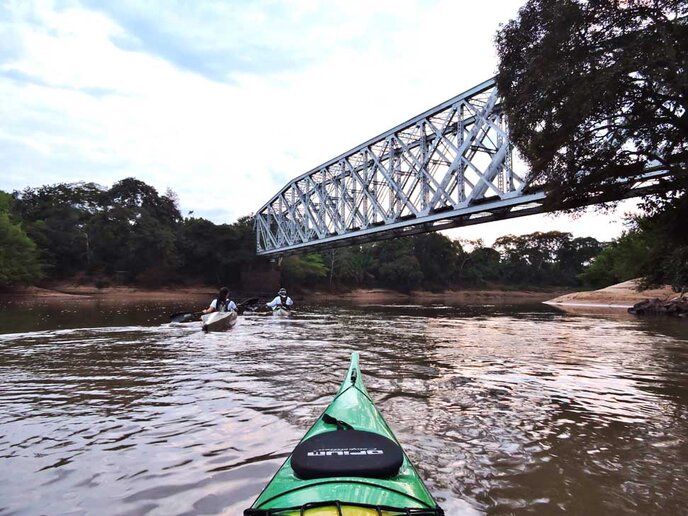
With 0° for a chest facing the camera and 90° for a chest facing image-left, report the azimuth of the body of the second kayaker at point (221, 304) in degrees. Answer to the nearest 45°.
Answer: approximately 180°

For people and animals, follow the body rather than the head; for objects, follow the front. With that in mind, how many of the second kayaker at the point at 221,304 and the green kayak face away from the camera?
2

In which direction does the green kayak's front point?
away from the camera

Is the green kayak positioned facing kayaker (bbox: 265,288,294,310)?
yes

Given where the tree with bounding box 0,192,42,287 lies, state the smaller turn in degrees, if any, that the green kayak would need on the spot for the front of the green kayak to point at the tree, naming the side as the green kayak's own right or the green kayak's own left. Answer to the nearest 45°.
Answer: approximately 45° to the green kayak's own left

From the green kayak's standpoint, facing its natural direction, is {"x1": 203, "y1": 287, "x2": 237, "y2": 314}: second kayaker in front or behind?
in front

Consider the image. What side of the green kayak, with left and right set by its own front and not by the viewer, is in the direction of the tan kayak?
front

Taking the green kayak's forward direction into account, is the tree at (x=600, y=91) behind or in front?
in front

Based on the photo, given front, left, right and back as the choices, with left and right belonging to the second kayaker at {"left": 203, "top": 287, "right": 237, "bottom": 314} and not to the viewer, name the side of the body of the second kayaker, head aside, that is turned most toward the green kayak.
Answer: back

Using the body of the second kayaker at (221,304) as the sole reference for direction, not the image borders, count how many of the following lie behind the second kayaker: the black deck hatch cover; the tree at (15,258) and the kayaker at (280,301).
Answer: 1

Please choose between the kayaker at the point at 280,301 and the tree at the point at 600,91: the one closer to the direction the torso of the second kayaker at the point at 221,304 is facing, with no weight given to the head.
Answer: the kayaker

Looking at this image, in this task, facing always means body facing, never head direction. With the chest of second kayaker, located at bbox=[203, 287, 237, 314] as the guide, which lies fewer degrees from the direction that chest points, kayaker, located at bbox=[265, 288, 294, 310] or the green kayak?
the kayaker

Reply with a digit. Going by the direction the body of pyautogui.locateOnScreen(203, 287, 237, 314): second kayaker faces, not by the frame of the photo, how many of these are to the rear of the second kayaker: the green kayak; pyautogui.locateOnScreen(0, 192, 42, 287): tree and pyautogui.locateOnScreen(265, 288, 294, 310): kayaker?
1

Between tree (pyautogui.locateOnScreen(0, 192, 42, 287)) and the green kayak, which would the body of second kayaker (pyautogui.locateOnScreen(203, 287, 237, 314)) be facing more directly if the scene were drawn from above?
the tree
